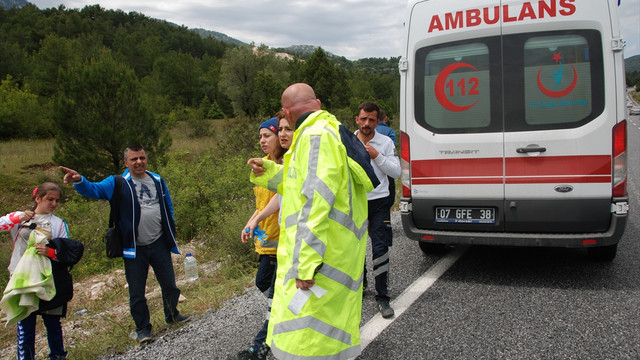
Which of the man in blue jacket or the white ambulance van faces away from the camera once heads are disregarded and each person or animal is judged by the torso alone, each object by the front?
the white ambulance van

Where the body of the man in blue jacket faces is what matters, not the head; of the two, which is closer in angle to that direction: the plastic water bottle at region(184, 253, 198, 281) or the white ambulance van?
the white ambulance van

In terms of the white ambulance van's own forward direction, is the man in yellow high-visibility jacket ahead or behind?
behind

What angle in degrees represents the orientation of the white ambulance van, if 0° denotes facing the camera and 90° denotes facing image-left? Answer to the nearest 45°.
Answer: approximately 180°

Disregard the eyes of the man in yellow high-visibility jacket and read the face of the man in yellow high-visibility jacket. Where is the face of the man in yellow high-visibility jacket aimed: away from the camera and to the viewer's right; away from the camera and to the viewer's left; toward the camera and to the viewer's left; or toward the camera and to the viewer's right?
away from the camera and to the viewer's left

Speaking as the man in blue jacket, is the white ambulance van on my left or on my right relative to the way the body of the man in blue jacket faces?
on my left
